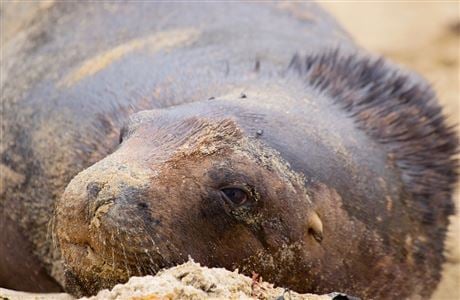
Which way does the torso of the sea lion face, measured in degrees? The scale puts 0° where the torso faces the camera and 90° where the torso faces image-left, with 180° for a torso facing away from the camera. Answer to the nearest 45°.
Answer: approximately 45°
